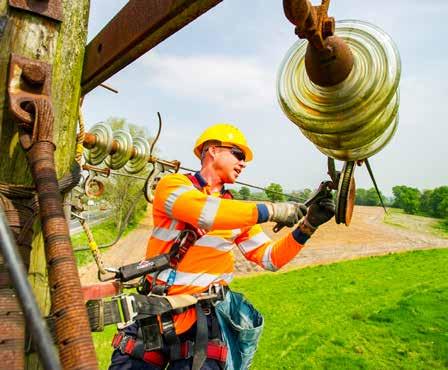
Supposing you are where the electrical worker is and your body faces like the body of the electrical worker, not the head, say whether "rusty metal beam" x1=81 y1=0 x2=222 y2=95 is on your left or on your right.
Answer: on your right

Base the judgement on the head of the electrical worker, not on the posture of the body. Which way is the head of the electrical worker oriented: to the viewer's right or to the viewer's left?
to the viewer's right

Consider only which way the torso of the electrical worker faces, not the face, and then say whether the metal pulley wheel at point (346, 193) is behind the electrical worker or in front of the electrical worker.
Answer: in front

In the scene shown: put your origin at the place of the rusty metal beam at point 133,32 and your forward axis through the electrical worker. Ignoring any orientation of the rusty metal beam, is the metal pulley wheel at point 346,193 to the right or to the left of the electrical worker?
right

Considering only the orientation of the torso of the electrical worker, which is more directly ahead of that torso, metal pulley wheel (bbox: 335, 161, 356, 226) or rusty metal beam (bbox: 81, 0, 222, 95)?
the metal pulley wheel

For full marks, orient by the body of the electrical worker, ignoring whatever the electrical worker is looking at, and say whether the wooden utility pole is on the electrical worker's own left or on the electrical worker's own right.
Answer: on the electrical worker's own right

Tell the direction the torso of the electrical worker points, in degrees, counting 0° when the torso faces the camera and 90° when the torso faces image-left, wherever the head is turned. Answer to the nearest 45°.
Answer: approximately 315°
